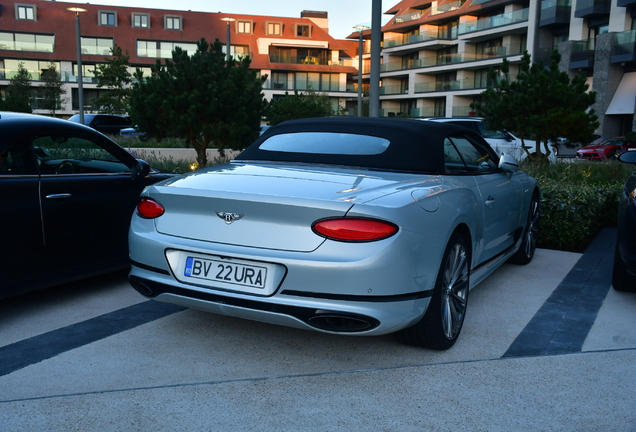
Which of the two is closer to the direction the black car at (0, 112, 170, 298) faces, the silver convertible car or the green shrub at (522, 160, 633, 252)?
the green shrub

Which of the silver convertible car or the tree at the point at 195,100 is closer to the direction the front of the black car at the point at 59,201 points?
the tree

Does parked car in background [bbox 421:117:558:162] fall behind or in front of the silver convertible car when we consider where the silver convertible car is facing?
in front

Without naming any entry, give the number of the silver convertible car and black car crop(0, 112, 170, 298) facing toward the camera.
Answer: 0

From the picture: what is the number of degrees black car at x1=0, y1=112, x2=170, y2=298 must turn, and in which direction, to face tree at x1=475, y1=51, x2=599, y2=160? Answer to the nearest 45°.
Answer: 0° — it already faces it

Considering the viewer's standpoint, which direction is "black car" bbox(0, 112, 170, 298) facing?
facing away from the viewer and to the right of the viewer

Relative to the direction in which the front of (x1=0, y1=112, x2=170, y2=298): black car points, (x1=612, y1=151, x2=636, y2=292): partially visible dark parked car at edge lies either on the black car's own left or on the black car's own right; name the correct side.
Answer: on the black car's own right

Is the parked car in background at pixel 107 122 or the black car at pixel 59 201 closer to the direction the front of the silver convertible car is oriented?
the parked car in background

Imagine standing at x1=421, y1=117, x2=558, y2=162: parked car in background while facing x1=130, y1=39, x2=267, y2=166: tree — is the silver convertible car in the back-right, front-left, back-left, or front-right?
front-left

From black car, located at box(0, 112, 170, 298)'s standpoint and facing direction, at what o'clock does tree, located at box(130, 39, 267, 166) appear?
The tree is roughly at 11 o'clock from the black car.

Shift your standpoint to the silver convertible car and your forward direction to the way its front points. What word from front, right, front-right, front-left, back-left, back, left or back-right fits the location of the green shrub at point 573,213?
front

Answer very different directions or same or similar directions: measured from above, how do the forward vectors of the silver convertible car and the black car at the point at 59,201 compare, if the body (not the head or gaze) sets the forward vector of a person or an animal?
same or similar directions

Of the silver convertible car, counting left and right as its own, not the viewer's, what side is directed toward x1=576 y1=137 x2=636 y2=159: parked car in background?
front

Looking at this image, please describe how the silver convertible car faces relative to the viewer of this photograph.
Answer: facing away from the viewer and to the right of the viewer
